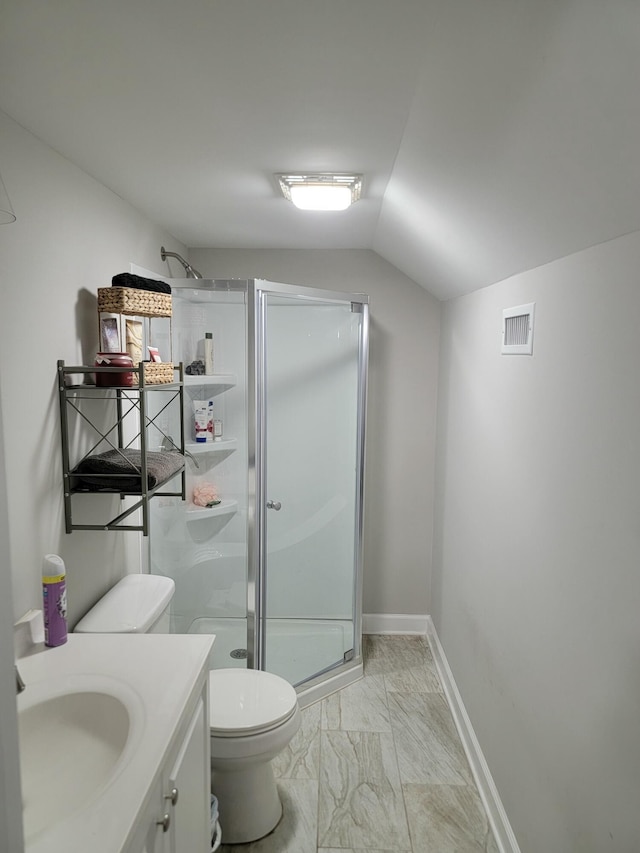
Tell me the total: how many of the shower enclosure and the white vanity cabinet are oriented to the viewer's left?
0

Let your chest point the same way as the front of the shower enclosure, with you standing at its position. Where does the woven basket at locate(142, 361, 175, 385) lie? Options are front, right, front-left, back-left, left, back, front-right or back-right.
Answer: right

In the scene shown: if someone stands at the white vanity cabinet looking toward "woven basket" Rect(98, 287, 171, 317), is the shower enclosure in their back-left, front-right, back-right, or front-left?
front-right

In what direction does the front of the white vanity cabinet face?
to the viewer's right

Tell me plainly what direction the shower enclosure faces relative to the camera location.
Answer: facing the viewer and to the right of the viewer
